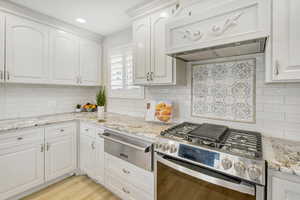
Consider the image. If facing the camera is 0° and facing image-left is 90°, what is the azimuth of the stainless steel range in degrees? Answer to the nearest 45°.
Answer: approximately 45°

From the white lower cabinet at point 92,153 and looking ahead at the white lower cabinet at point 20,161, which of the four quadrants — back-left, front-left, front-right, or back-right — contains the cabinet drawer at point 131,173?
back-left

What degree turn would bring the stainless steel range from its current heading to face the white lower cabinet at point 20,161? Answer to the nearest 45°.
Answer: approximately 45° to its right
